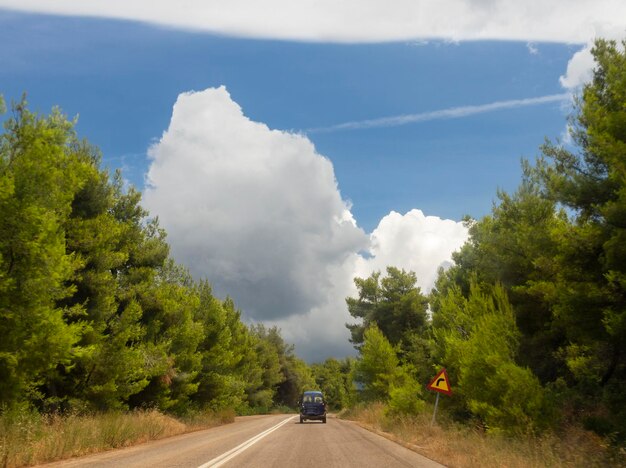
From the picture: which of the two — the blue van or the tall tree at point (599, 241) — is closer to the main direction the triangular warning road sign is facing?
the tall tree

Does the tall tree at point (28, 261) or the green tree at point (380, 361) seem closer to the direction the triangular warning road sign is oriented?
the tall tree

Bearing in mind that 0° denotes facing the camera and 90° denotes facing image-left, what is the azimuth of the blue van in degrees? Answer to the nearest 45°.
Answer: approximately 180°

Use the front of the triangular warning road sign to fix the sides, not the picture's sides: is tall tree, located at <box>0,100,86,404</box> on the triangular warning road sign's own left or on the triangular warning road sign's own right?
on the triangular warning road sign's own right

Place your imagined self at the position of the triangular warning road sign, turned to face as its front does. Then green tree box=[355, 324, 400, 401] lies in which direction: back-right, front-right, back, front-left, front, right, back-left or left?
back

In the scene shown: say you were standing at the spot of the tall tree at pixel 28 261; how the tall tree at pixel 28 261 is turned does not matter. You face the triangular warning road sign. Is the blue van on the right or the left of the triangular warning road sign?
left

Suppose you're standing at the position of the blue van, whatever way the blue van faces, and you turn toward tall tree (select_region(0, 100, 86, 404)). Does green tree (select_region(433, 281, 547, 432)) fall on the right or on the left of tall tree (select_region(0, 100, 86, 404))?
left

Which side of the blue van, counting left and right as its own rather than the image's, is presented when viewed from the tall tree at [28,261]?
back

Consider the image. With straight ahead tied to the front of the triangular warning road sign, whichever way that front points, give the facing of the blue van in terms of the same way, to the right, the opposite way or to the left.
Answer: the opposite way

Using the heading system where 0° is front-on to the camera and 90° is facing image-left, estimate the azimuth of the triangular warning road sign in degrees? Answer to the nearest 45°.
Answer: approximately 0°
